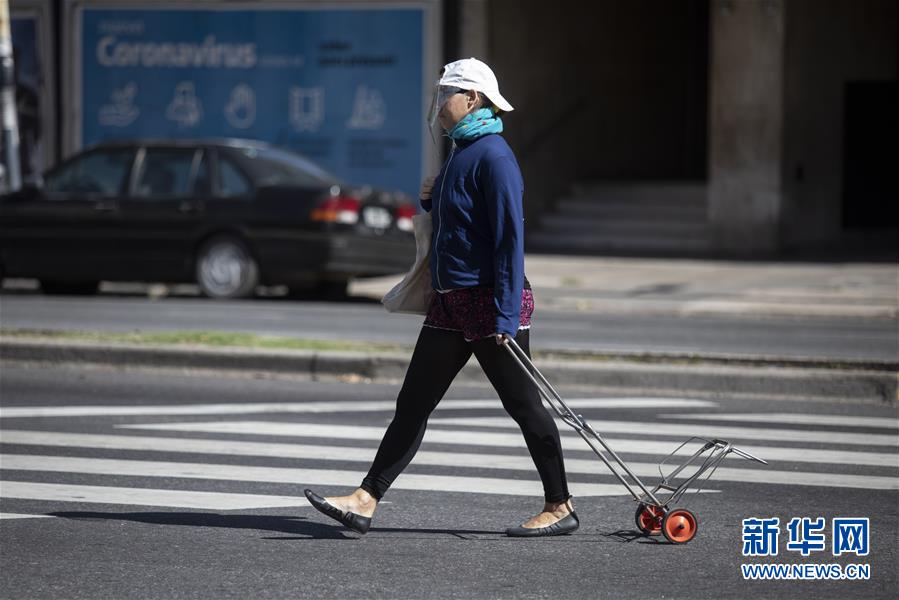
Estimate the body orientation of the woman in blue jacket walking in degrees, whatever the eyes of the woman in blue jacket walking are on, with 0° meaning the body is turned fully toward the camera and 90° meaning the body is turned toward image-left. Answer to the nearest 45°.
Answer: approximately 90°

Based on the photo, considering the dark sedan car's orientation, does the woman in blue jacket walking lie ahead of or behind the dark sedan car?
behind

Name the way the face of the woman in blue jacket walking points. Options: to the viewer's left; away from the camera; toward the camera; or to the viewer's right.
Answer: to the viewer's left

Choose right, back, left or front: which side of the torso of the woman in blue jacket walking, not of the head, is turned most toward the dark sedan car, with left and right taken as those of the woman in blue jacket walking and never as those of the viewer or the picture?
right

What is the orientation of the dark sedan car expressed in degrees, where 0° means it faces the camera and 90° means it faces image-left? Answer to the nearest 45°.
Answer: approximately 135°
